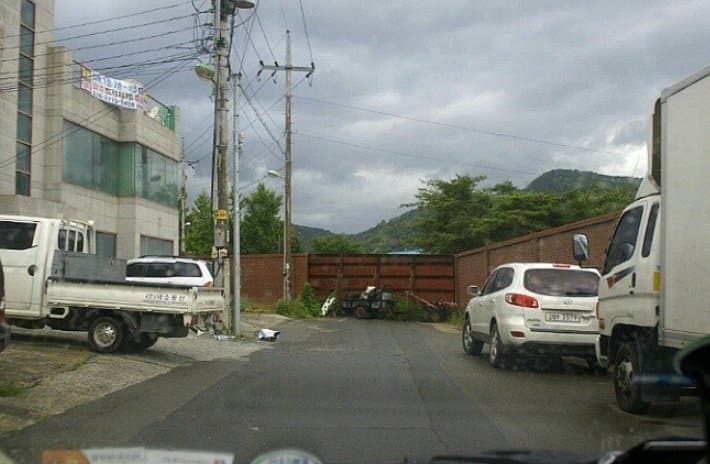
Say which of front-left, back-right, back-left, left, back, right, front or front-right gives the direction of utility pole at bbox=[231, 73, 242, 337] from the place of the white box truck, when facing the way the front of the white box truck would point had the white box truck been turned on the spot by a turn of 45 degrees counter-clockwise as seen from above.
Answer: front-right

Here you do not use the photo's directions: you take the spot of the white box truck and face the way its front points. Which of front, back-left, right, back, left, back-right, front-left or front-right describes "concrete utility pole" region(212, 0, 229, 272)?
front

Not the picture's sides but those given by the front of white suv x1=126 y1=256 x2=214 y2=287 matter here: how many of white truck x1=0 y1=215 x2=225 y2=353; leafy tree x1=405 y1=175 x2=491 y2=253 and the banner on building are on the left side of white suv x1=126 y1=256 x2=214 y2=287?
1

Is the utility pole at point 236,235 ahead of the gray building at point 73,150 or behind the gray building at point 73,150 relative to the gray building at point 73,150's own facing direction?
ahead

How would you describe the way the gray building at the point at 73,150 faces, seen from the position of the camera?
facing the viewer and to the right of the viewer

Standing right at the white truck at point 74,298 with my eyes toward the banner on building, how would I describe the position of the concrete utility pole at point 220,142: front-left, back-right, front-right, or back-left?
front-right

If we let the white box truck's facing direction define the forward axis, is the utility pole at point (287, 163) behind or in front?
in front

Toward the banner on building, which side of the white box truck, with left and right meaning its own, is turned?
front

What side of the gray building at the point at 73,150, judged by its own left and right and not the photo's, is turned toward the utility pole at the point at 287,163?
left

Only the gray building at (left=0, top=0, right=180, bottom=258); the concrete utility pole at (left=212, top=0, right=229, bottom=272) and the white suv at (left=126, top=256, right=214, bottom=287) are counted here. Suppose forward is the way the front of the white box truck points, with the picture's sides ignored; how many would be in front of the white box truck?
3

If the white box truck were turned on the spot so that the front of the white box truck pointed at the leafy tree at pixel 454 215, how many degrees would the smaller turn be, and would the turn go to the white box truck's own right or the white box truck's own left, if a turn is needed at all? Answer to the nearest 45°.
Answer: approximately 45° to the white box truck's own right

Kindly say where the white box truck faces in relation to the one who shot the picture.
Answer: facing away from the viewer and to the left of the viewer
